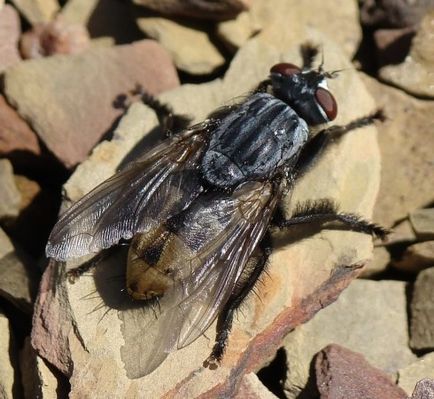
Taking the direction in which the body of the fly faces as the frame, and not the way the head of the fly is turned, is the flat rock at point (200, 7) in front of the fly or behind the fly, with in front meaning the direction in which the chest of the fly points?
in front

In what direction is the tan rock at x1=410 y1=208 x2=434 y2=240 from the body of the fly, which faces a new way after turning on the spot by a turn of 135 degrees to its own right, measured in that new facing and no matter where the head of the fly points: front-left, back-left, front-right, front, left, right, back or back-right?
left

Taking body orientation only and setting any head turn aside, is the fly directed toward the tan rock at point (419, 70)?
yes

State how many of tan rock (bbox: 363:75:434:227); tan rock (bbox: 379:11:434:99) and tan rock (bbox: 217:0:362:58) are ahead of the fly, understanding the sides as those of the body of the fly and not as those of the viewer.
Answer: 3

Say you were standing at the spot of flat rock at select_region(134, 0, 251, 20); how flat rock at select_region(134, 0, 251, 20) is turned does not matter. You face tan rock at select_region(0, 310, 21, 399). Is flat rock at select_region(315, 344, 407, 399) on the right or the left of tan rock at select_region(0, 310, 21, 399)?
left

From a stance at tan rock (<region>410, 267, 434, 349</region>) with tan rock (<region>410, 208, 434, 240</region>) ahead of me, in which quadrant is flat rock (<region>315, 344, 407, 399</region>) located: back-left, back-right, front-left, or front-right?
back-left

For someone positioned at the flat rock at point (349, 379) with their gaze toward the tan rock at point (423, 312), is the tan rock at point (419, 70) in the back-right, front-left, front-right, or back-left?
front-left

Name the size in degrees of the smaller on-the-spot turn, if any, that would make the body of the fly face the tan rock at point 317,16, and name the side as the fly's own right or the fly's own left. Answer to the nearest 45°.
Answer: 0° — it already faces it

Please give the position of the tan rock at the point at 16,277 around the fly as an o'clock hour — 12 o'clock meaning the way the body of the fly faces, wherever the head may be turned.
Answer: The tan rock is roughly at 8 o'clock from the fly.

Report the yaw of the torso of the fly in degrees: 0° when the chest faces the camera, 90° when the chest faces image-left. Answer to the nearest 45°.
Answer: approximately 225°

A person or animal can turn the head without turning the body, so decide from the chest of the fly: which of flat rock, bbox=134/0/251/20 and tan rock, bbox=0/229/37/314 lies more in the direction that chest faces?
the flat rock

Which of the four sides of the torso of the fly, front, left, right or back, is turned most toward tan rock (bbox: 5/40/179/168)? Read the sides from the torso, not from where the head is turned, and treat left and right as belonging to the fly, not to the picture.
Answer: left

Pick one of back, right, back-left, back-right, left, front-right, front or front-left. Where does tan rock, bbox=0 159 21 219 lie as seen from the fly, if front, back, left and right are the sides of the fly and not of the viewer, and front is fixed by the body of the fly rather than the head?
left

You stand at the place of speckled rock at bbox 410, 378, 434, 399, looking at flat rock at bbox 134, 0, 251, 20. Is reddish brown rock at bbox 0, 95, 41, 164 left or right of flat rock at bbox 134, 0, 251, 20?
left
